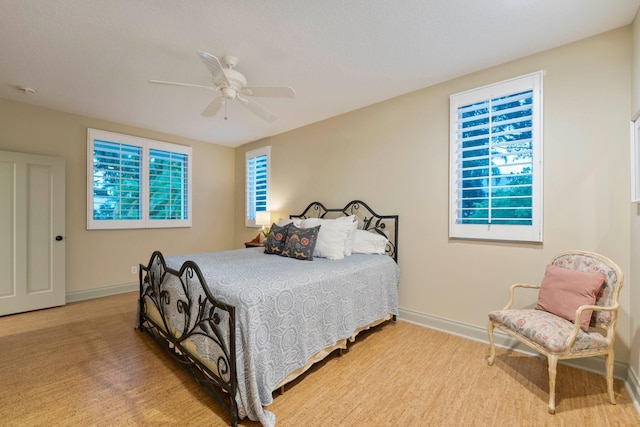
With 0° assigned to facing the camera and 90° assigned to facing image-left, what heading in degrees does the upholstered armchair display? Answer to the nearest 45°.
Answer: approximately 45°

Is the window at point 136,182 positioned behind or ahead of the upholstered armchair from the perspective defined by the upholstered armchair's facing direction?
ahead

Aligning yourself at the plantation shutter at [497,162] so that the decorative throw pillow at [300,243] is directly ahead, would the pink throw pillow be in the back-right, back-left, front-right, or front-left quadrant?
back-left

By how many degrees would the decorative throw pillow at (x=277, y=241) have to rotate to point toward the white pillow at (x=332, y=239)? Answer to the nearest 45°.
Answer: approximately 90° to its left

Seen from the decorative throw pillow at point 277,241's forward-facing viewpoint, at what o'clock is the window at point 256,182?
The window is roughly at 4 o'clock from the decorative throw pillow.

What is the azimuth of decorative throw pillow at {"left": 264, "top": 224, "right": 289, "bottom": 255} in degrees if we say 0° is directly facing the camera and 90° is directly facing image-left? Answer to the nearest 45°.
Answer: approximately 45°

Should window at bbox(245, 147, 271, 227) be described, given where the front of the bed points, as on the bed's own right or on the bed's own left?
on the bed's own right

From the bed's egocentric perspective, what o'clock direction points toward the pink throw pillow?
The pink throw pillow is roughly at 8 o'clock from the bed.

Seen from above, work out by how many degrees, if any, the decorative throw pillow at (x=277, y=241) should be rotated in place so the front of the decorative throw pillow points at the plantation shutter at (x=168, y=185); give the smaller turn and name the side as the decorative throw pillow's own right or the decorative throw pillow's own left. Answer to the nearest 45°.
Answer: approximately 90° to the decorative throw pillow's own right

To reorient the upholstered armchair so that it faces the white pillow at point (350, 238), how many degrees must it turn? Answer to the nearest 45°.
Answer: approximately 45° to its right

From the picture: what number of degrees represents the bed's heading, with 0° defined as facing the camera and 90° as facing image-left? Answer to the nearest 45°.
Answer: approximately 45°

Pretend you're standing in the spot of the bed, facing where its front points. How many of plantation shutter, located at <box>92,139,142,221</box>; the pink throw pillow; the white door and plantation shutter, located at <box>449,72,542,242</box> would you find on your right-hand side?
2

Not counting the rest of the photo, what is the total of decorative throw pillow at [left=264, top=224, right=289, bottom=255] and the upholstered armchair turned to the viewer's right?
0
